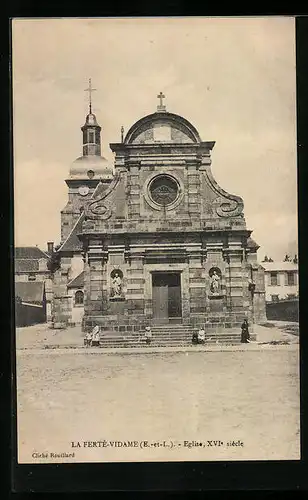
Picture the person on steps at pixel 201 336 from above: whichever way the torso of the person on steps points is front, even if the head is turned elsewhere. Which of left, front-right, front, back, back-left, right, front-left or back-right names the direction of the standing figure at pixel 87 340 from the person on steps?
right

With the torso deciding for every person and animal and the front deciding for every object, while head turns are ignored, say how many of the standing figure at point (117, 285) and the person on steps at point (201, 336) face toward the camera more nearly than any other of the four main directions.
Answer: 2
